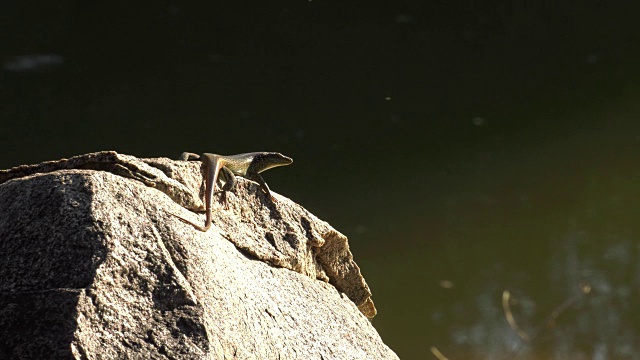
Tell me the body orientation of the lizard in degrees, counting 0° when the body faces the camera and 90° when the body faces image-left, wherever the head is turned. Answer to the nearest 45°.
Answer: approximately 270°
